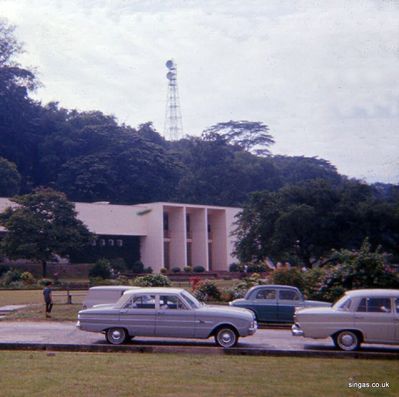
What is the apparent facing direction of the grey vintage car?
to the viewer's right

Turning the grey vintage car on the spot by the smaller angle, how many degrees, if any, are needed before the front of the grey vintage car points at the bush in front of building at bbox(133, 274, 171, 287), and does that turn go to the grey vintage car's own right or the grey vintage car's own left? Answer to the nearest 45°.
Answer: approximately 90° to the grey vintage car's own left
